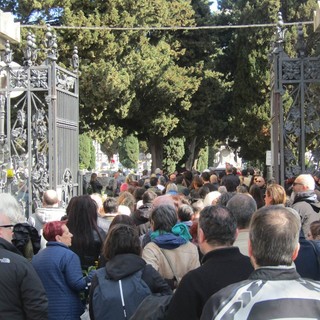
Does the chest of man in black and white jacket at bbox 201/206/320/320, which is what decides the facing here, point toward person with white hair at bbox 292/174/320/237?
yes

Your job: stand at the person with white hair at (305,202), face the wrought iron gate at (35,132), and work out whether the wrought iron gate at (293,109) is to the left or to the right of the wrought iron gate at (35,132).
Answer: right

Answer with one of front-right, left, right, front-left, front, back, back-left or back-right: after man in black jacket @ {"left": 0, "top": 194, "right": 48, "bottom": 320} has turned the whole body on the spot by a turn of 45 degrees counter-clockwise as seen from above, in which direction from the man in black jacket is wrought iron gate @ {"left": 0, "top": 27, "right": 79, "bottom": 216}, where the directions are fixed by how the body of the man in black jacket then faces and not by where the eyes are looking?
front

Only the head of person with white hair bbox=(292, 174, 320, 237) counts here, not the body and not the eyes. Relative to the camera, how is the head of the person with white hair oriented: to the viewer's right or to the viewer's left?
to the viewer's left

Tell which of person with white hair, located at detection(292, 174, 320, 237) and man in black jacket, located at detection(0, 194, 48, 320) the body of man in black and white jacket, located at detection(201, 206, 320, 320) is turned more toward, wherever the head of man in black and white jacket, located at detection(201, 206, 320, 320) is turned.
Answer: the person with white hair

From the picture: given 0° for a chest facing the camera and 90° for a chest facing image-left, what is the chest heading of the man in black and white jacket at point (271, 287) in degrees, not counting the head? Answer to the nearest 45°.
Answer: approximately 180°

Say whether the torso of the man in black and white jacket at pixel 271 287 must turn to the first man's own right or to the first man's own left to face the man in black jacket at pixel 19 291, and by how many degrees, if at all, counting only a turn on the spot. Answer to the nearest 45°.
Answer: approximately 45° to the first man's own left

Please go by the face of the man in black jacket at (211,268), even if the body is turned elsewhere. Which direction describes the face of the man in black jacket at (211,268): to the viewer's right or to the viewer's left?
to the viewer's left

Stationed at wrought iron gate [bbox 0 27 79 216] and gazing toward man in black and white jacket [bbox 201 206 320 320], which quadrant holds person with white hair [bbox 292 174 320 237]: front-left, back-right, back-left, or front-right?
front-left

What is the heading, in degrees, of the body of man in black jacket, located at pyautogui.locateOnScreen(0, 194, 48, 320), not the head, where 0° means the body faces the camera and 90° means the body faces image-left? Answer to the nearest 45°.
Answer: approximately 225°

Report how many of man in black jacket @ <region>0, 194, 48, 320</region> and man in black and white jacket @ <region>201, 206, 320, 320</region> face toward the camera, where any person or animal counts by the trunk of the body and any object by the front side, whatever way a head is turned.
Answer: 0

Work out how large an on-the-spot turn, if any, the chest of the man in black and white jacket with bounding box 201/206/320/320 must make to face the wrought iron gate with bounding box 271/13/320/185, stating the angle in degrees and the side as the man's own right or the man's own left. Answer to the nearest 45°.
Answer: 0° — they already face it

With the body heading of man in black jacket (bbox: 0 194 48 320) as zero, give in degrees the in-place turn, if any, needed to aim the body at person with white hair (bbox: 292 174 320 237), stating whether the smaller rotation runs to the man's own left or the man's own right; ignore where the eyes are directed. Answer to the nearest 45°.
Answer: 0° — they already face them
